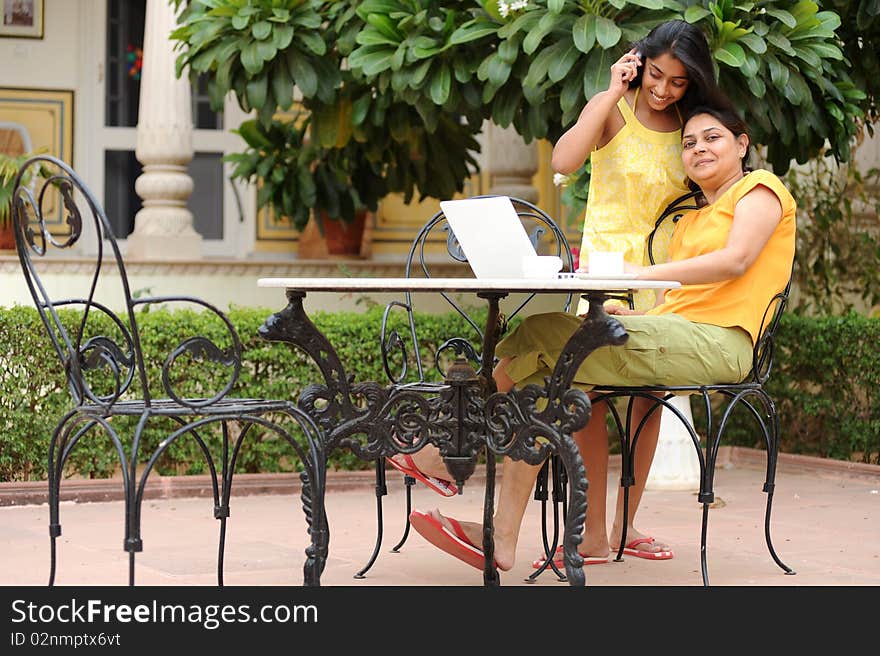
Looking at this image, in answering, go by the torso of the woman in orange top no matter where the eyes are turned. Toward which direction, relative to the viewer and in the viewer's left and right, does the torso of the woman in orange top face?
facing to the left of the viewer

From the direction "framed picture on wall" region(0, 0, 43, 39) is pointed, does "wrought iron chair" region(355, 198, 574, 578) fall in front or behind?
in front

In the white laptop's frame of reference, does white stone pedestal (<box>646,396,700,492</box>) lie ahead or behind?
ahead

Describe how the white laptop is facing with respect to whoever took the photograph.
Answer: facing away from the viewer and to the right of the viewer

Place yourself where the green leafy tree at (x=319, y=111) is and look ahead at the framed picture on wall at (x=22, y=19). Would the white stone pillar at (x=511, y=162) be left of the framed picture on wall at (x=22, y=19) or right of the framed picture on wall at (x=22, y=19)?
right
